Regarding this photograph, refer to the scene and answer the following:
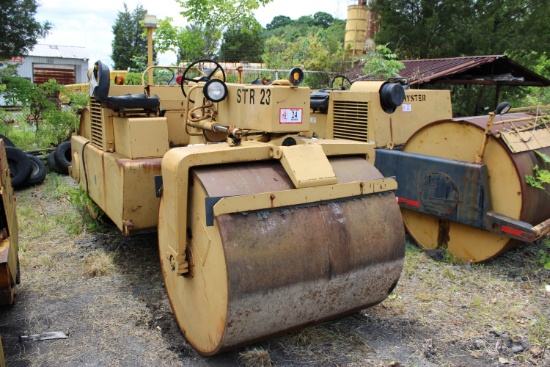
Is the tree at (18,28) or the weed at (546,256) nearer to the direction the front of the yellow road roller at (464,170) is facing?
the weed

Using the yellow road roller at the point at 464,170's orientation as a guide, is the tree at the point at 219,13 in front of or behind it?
behind

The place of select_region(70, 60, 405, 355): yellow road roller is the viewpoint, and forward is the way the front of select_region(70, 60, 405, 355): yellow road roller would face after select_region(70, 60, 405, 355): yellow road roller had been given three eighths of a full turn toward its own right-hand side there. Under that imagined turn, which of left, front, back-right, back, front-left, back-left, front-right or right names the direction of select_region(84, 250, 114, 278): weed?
front-left

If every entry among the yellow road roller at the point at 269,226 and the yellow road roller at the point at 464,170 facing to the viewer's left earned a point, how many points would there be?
0

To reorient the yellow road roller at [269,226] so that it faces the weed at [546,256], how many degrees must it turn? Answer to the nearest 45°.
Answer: approximately 90° to its left

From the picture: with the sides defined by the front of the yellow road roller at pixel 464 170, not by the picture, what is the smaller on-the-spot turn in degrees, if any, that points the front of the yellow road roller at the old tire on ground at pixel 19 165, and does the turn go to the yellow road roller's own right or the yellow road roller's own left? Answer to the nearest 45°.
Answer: approximately 135° to the yellow road roller's own right

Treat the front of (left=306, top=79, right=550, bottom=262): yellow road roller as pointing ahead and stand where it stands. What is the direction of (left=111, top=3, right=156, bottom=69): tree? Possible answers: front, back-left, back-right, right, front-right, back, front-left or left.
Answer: back

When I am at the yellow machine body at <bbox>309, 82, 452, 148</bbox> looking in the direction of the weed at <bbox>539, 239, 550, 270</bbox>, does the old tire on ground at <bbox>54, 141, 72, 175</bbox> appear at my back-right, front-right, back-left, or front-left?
back-right

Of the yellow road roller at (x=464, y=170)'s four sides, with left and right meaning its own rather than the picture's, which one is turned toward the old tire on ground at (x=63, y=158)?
back

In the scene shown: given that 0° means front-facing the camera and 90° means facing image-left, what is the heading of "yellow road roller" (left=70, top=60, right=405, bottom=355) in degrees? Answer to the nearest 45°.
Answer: approximately 315°

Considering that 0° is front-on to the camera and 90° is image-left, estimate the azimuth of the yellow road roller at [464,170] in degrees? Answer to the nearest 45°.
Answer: approximately 315°

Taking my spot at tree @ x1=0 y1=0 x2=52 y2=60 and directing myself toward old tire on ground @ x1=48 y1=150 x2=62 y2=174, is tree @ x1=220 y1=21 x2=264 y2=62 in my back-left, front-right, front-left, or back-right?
back-left

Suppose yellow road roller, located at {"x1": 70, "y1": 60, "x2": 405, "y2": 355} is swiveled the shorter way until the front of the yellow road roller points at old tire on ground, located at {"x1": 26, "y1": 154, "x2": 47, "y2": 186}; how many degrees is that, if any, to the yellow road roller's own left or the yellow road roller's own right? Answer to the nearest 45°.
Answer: approximately 180°

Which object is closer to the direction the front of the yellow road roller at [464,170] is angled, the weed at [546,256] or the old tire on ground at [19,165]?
the weed

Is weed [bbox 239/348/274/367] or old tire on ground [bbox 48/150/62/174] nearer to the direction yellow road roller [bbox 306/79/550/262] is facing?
the weed
